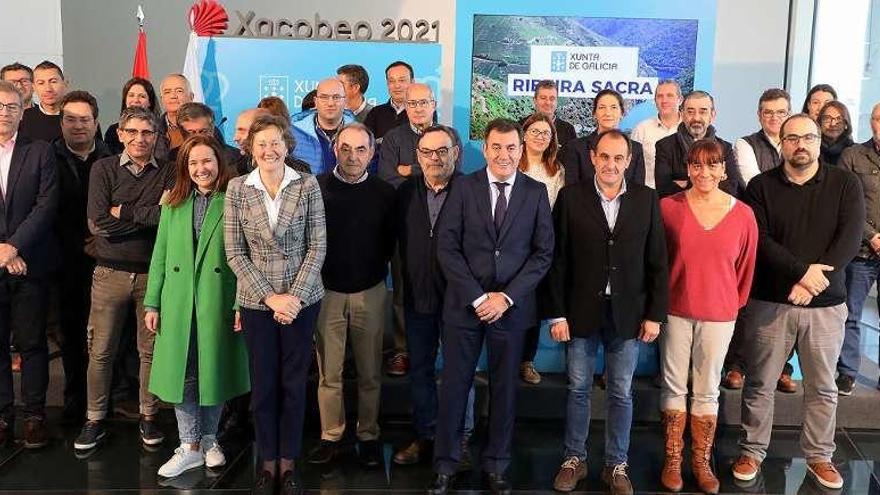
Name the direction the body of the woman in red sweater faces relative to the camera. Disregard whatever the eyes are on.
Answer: toward the camera

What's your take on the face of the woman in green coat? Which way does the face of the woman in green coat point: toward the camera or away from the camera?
toward the camera

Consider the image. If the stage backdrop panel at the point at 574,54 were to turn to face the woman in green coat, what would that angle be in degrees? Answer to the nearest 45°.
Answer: approximately 45° to its right

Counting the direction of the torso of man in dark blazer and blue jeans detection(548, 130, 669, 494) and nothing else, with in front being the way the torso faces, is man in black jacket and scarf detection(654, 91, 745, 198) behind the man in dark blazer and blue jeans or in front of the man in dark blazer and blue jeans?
behind

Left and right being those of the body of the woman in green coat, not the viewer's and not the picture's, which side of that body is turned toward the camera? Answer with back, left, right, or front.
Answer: front

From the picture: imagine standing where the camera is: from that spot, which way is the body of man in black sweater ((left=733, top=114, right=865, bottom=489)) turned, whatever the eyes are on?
toward the camera

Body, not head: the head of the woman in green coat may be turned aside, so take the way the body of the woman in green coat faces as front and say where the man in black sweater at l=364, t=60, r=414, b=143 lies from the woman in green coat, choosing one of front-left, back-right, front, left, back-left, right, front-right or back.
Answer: back-left

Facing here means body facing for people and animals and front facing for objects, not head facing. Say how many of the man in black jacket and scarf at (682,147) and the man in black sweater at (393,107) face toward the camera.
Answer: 2

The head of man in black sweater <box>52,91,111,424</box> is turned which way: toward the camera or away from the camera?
toward the camera

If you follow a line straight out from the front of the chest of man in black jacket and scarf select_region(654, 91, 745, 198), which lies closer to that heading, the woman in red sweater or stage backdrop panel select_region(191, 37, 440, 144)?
the woman in red sweater
